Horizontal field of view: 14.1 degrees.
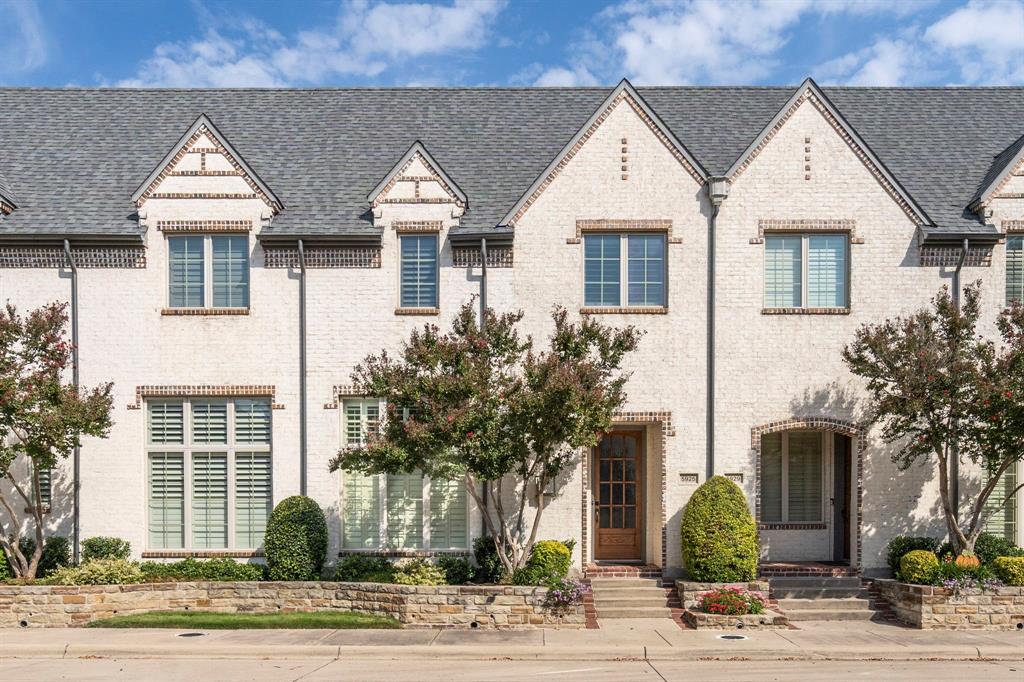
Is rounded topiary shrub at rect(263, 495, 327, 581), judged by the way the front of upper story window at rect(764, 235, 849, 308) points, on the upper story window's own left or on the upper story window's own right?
on the upper story window's own right

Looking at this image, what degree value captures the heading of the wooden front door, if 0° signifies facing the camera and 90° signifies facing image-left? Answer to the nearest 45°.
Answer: approximately 0°

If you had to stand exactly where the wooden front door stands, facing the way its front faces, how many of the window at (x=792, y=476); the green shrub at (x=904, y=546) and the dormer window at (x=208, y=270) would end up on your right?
1

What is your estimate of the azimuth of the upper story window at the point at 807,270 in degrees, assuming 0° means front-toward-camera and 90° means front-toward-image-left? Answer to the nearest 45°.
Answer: approximately 0°

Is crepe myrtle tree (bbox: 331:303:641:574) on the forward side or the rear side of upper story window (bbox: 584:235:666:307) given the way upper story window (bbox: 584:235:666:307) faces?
on the forward side
